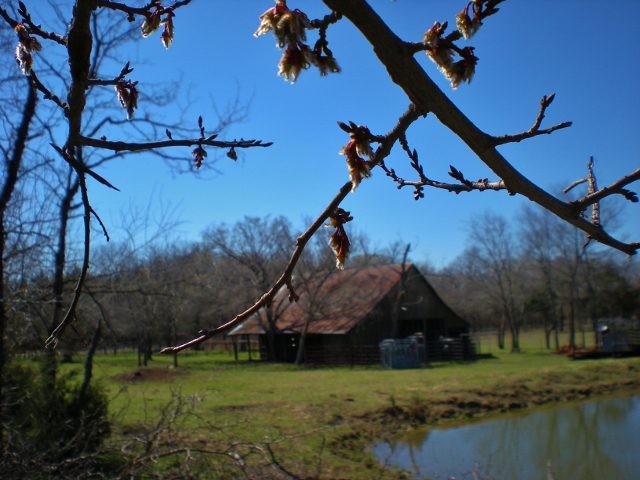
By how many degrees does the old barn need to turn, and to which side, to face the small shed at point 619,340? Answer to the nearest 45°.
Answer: approximately 45° to its left

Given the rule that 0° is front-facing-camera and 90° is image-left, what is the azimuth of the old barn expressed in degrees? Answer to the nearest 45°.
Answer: approximately 315°
